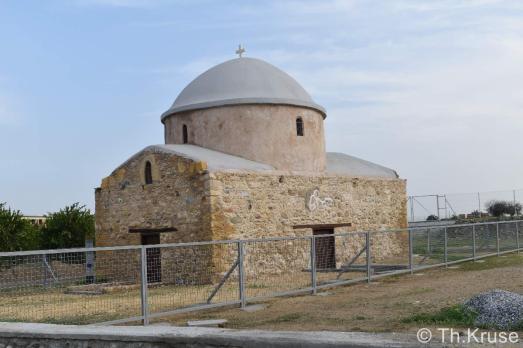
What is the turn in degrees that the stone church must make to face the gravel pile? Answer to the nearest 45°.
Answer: approximately 45° to its left

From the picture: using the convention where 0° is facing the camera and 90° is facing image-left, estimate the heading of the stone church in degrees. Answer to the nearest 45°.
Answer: approximately 45°

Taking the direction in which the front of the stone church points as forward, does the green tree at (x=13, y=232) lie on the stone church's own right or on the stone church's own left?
on the stone church's own right

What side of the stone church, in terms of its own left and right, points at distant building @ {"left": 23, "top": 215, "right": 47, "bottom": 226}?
right

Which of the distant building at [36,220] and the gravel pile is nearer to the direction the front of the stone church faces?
the gravel pile

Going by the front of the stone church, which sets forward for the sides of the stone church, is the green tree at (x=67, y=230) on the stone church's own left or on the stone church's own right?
on the stone church's own right

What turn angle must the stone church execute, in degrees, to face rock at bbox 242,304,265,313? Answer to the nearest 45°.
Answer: approximately 45° to its left

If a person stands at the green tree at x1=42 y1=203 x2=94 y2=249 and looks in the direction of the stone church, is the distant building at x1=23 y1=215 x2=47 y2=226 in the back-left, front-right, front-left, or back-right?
back-left
